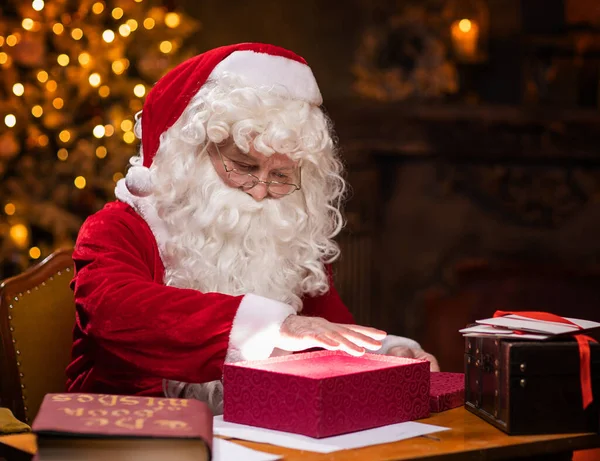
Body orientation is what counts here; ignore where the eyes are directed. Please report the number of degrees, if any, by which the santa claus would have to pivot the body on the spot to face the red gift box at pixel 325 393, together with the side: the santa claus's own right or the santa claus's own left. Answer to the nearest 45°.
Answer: approximately 45° to the santa claus's own right

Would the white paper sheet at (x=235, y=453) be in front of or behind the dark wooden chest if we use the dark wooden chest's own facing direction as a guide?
in front

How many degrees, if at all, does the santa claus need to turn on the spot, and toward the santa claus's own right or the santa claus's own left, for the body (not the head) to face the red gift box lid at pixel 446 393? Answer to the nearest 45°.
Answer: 0° — they already face it

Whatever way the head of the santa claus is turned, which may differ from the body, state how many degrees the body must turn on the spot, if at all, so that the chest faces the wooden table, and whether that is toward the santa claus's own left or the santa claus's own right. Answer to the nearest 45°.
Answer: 0° — they already face it

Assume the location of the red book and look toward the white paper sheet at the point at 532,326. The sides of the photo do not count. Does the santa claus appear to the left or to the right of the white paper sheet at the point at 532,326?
left

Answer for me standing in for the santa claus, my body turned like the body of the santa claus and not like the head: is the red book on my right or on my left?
on my right

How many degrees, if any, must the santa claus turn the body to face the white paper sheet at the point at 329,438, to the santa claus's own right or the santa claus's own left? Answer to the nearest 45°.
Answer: approximately 45° to the santa claus's own right

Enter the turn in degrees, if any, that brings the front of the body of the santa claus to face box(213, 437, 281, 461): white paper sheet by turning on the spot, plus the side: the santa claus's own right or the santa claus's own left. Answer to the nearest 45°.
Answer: approximately 45° to the santa claus's own right

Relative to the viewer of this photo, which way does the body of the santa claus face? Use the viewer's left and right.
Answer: facing the viewer and to the right of the viewer

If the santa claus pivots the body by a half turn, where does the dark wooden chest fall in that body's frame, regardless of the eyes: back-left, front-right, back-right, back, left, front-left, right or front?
back
